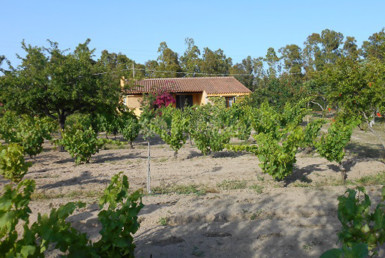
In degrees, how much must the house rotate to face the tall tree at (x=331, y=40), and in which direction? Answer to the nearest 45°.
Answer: approximately 135° to its left

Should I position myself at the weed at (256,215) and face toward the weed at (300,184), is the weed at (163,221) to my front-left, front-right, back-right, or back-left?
back-left

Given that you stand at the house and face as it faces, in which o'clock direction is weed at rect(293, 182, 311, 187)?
The weed is roughly at 12 o'clock from the house.

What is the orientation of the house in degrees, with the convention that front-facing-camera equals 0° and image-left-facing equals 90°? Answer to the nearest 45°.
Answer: approximately 0°

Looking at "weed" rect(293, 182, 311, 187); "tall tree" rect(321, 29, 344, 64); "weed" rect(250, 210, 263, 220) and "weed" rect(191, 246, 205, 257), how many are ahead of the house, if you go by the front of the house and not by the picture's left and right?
3

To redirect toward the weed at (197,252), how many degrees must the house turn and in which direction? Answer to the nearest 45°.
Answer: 0° — it already faces it

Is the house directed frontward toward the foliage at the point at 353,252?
yes

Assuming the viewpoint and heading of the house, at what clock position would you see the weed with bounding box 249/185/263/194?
The weed is roughly at 12 o'clock from the house.

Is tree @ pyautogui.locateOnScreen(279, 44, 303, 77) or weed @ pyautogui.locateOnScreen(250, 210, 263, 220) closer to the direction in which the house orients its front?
the weed

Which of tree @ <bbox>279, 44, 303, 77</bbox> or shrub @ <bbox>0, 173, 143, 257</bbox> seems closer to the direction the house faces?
the shrub

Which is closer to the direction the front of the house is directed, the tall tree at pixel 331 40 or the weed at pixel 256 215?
the weed

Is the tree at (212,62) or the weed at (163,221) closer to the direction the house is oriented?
the weed

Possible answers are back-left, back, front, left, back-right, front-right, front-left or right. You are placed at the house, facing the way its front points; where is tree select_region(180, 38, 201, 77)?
back

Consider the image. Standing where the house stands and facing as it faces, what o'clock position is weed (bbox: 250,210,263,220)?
The weed is roughly at 12 o'clock from the house.
